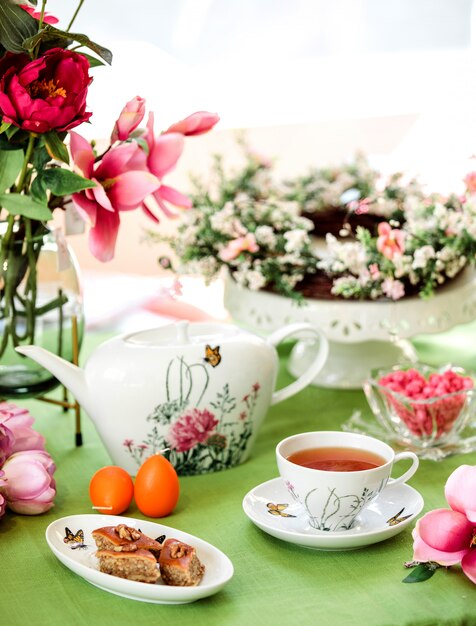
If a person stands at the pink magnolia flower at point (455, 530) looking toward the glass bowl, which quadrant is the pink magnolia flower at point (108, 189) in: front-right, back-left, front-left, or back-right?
front-left

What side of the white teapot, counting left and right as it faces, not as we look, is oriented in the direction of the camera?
left

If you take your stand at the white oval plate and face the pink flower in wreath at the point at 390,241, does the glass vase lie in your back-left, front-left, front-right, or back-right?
front-left

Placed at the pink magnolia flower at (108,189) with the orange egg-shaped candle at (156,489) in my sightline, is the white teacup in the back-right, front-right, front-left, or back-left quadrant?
front-left

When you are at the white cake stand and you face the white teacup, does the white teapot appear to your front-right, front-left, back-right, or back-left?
front-right
